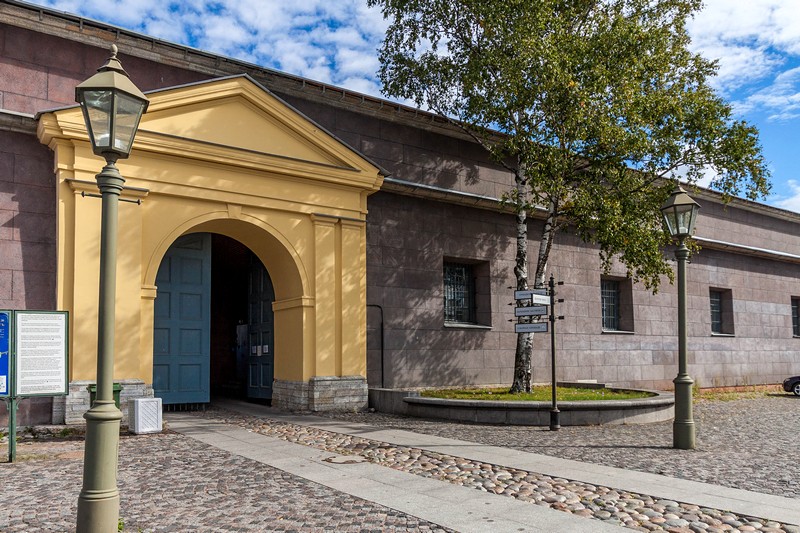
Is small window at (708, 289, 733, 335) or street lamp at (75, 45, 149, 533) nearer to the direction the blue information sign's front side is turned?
the street lamp

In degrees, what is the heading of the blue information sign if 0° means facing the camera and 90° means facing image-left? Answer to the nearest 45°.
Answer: approximately 0°

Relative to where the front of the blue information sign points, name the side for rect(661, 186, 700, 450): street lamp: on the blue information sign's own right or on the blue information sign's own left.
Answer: on the blue information sign's own left

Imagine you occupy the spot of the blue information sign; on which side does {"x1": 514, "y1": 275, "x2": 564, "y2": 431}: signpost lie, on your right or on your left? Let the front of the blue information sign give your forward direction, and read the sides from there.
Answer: on your left

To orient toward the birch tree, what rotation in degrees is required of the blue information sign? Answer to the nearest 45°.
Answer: approximately 90° to its left

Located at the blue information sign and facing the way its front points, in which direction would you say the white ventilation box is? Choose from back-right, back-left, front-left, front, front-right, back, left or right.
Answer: back-left

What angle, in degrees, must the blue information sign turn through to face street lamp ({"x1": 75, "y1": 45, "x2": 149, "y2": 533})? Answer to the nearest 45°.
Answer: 0° — it already faces it

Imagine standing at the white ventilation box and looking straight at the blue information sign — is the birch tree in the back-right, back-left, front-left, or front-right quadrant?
back-left

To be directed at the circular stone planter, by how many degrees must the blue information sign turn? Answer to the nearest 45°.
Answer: approximately 90° to its left
